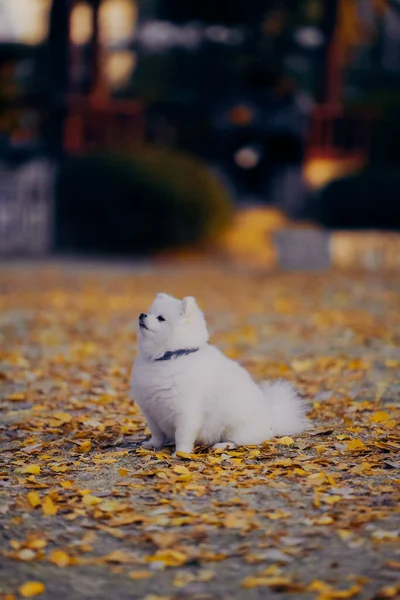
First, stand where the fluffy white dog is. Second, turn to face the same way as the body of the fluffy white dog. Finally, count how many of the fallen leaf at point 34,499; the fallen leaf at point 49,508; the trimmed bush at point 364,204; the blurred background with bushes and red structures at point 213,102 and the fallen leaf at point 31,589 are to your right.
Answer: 2

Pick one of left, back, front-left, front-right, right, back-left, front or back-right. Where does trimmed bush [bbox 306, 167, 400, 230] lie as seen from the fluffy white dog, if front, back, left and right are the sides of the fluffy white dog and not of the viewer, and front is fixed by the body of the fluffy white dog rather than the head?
right

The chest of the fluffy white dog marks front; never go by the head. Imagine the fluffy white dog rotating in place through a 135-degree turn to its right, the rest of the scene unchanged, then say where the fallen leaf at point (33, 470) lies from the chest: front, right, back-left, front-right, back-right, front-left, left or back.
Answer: back-left

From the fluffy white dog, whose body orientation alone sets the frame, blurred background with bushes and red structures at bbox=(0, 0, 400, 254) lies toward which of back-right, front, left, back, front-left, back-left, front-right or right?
right

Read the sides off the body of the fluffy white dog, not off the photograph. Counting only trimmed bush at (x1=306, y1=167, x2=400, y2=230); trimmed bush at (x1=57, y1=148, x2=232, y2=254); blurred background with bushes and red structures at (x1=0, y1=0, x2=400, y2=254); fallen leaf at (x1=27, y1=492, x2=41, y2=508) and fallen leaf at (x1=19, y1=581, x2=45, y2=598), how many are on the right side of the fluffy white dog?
3

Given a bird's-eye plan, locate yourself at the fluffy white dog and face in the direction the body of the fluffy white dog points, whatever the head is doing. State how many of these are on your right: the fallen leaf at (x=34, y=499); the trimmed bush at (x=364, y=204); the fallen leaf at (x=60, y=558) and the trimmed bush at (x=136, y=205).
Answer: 2

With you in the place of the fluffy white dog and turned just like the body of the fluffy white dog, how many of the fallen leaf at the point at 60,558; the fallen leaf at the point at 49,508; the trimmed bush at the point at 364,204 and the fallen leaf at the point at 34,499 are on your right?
1

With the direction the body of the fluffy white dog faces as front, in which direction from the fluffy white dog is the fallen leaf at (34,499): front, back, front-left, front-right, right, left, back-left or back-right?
front-left

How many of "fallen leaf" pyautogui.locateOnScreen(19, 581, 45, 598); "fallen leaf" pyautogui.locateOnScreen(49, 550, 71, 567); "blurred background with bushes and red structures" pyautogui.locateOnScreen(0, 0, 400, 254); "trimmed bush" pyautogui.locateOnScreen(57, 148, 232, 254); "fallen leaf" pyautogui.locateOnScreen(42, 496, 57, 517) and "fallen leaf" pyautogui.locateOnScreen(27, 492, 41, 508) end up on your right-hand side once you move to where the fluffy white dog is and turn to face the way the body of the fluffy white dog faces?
2

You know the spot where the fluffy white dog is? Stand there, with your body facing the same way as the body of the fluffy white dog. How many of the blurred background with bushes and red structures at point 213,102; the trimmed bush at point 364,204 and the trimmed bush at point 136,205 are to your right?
3

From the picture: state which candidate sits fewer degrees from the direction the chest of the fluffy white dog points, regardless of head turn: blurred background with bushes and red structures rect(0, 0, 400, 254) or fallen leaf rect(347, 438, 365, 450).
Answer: the blurred background with bushes and red structures

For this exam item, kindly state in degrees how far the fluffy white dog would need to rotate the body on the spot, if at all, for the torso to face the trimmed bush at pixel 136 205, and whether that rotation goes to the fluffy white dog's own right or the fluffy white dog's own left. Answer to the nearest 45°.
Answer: approximately 90° to the fluffy white dog's own right

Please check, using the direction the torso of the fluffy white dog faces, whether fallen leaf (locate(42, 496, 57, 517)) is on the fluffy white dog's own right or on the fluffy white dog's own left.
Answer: on the fluffy white dog's own left

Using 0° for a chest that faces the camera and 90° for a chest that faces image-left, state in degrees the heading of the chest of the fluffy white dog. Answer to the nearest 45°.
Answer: approximately 90°
